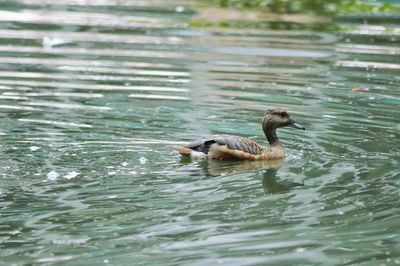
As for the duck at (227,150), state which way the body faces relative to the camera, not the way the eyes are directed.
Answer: to the viewer's right
